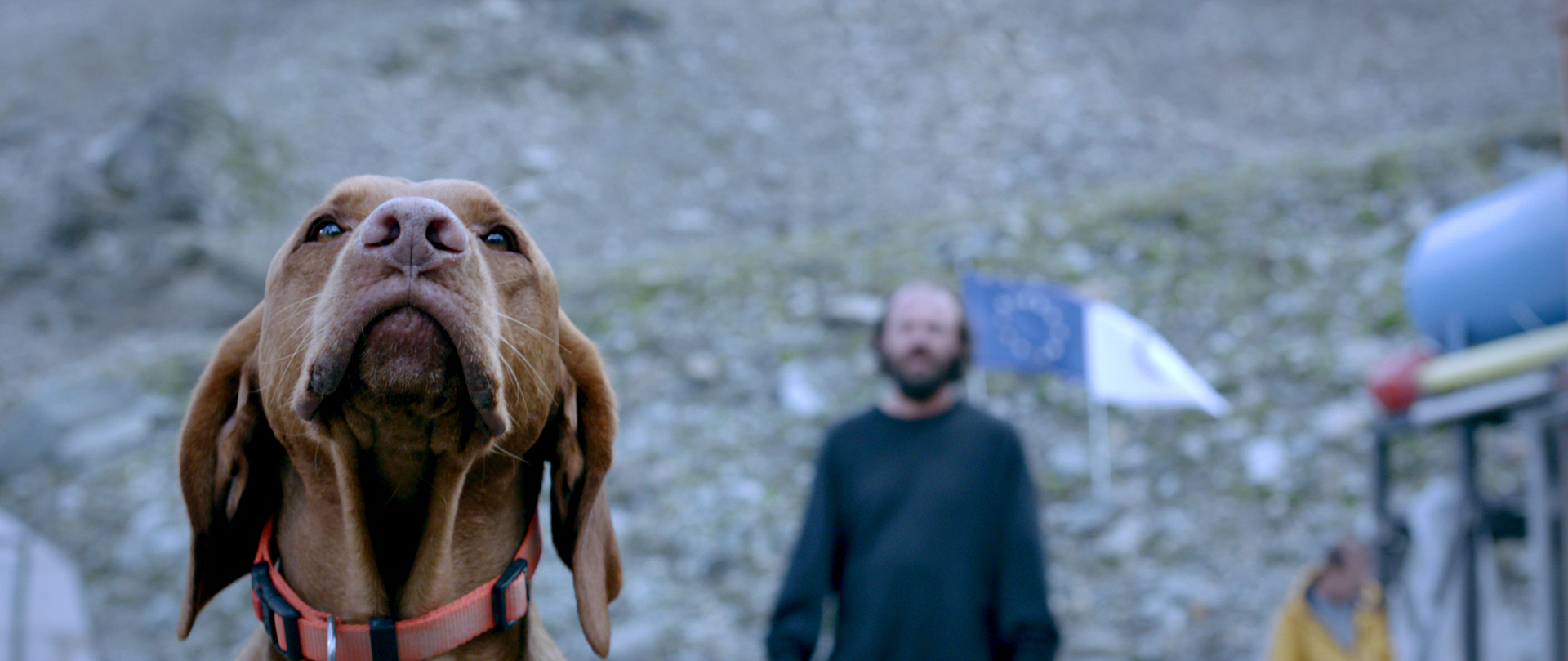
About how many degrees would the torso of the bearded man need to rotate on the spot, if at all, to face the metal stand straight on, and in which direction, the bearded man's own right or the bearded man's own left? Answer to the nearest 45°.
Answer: approximately 135° to the bearded man's own left

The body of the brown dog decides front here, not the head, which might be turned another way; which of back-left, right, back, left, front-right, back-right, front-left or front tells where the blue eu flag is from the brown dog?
back-left

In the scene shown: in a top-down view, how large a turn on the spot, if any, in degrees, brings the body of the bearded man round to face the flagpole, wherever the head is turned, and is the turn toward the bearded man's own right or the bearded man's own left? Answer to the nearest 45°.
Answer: approximately 180°

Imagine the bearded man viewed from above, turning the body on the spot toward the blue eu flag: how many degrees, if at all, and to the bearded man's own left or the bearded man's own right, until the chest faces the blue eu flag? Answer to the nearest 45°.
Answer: approximately 180°

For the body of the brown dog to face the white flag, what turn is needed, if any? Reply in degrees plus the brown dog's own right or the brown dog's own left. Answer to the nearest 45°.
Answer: approximately 135° to the brown dog's own left

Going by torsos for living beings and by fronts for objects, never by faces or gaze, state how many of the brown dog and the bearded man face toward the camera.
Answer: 2

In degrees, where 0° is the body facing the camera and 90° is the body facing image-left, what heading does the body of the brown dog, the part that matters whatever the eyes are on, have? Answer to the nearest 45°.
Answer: approximately 0°
